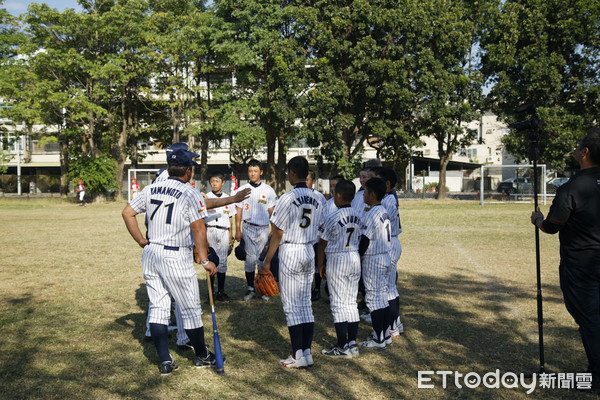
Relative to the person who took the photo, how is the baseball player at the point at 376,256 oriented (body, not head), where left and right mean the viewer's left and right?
facing away from the viewer and to the left of the viewer

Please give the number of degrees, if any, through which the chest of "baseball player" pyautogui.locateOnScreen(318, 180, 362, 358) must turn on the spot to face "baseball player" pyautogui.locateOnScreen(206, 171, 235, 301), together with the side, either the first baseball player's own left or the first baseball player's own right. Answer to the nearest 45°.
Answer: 0° — they already face them

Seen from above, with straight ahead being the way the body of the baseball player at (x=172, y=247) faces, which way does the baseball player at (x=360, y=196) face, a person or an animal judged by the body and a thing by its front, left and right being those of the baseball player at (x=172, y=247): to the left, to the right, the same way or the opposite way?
the opposite way

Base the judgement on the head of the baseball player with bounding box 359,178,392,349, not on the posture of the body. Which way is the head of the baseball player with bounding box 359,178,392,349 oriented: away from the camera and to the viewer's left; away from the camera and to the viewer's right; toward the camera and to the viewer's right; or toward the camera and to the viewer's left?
away from the camera and to the viewer's left

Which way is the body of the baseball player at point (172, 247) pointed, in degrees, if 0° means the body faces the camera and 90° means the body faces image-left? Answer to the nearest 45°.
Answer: approximately 225°

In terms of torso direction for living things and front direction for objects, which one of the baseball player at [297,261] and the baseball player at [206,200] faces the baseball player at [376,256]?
the baseball player at [206,200]

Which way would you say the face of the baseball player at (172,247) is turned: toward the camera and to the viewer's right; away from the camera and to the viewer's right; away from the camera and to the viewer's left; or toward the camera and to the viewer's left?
away from the camera and to the viewer's right

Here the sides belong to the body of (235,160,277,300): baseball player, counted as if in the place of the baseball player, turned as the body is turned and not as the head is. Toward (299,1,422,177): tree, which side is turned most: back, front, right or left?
back
